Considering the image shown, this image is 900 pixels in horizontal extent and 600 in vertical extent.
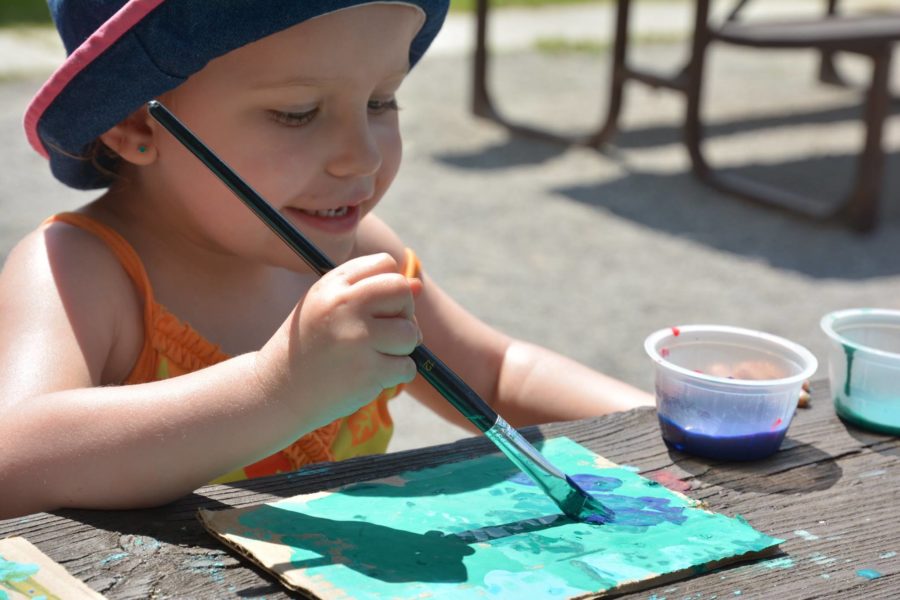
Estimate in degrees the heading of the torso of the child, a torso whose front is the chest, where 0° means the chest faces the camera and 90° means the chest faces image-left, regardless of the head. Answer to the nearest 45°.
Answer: approximately 315°

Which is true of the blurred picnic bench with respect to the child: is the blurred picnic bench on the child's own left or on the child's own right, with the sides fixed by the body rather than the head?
on the child's own left

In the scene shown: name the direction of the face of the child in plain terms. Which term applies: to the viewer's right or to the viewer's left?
to the viewer's right

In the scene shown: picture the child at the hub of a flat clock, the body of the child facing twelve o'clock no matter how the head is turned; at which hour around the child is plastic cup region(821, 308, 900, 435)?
The plastic cup is roughly at 11 o'clock from the child.
